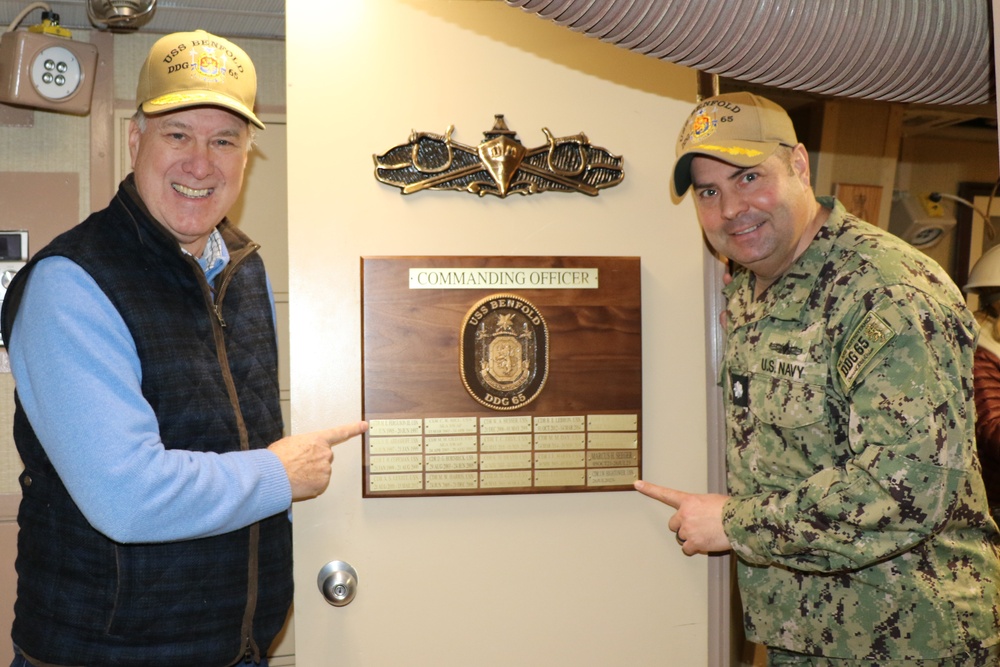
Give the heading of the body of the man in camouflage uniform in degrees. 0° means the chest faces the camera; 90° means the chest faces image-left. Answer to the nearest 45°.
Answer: approximately 45°

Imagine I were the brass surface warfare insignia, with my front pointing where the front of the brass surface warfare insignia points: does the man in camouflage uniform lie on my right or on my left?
on my left

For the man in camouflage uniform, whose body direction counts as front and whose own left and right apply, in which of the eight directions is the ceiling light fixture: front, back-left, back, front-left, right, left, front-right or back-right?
front-right

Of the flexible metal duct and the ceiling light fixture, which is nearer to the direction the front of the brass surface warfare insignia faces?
the flexible metal duct

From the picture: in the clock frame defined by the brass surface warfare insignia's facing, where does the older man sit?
The older man is roughly at 2 o'clock from the brass surface warfare insignia.

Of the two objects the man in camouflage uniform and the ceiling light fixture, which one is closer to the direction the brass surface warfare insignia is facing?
the man in camouflage uniform

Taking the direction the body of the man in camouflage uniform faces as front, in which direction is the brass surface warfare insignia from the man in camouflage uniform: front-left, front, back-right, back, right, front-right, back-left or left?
front-right

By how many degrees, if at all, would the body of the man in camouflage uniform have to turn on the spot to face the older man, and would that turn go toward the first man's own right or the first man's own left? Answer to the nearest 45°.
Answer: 0° — they already face them
